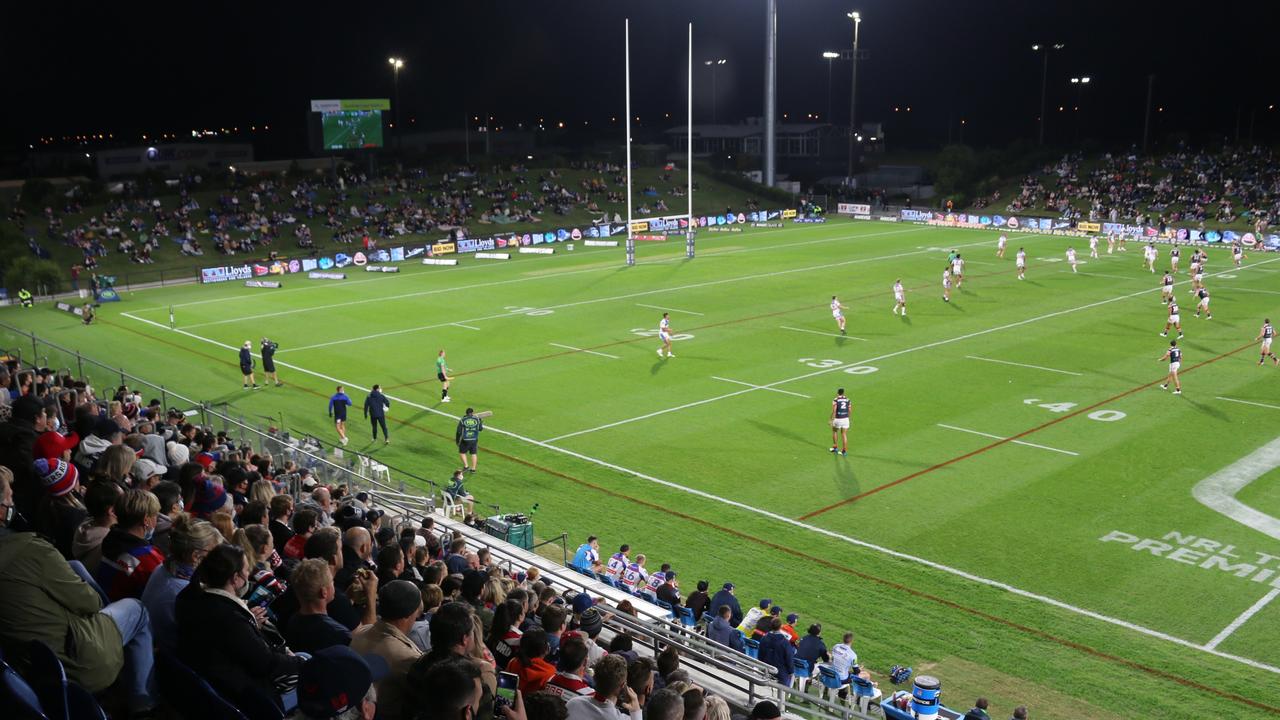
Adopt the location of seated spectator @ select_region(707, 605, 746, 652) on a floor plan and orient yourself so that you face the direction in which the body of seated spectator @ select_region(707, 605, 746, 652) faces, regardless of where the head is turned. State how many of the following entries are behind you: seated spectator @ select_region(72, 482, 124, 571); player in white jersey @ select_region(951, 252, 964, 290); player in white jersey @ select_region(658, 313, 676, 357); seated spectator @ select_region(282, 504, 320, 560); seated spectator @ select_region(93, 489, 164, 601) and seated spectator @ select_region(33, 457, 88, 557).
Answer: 4

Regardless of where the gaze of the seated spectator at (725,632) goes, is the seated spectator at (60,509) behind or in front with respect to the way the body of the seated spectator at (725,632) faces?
behind

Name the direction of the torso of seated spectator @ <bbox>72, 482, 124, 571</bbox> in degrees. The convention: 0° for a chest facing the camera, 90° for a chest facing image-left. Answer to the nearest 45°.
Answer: approximately 225°

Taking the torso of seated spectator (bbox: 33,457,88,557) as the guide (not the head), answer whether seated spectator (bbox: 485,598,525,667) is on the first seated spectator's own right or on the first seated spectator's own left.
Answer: on the first seated spectator's own right

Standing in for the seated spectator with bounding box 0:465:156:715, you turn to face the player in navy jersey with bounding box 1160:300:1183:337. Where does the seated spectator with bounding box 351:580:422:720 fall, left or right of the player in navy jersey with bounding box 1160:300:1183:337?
right

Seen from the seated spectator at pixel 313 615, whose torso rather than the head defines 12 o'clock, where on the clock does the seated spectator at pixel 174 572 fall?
the seated spectator at pixel 174 572 is roughly at 9 o'clock from the seated spectator at pixel 313 615.

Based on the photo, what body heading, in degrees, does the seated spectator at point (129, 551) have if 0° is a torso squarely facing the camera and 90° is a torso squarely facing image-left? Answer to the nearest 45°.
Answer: approximately 225°

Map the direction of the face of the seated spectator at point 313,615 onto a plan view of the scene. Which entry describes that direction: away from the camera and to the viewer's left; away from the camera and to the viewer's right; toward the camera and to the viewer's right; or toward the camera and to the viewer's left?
away from the camera and to the viewer's right
